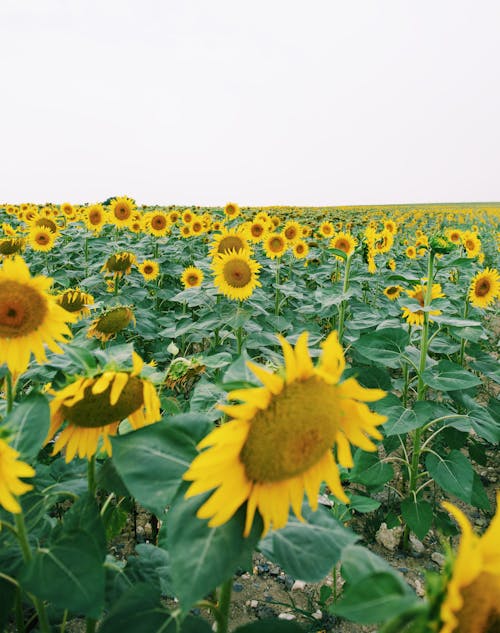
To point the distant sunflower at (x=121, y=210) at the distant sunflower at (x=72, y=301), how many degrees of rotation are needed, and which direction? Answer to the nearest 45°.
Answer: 0° — it already faces it

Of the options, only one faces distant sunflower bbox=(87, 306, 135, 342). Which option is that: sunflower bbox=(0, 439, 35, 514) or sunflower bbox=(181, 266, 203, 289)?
sunflower bbox=(181, 266, 203, 289)

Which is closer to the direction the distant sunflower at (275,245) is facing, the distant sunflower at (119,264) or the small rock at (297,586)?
the small rock

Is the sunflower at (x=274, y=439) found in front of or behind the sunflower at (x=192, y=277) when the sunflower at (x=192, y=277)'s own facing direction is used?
in front

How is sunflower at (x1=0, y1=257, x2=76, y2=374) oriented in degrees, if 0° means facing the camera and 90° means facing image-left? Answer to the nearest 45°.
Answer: approximately 0°

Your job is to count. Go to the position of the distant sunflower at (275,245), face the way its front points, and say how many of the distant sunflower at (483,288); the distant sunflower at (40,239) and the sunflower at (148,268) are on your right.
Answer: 2

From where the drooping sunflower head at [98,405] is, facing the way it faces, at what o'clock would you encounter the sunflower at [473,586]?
The sunflower is roughly at 11 o'clock from the drooping sunflower head.
